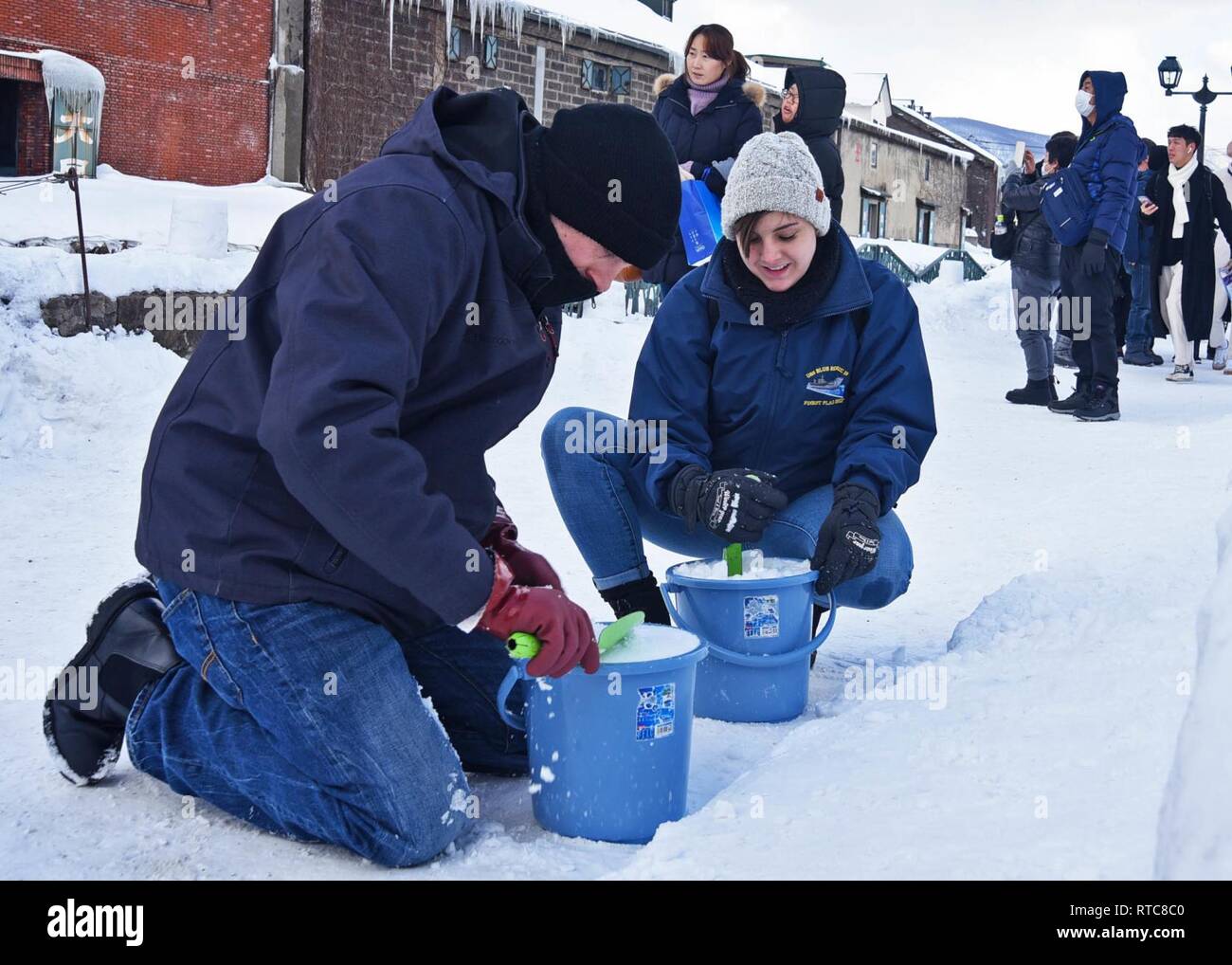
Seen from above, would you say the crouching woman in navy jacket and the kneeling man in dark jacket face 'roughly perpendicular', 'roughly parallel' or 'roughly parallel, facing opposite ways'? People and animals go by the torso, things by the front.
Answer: roughly perpendicular

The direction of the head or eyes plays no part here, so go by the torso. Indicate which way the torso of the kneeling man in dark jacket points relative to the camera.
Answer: to the viewer's right

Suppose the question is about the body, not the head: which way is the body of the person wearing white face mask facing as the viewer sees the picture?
to the viewer's left

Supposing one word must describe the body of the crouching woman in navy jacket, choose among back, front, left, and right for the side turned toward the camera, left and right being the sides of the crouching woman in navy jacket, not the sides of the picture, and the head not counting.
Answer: front

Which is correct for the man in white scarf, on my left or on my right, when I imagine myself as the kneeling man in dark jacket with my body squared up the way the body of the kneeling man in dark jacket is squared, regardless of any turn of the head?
on my left

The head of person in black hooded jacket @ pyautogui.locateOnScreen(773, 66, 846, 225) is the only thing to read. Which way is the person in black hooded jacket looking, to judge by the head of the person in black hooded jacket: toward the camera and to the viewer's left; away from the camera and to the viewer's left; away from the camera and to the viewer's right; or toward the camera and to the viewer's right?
toward the camera and to the viewer's left

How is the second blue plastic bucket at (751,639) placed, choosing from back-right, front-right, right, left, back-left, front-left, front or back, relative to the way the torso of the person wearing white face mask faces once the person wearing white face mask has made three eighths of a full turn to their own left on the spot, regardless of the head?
front-right

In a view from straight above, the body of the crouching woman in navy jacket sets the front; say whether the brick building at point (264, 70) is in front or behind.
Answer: behind
